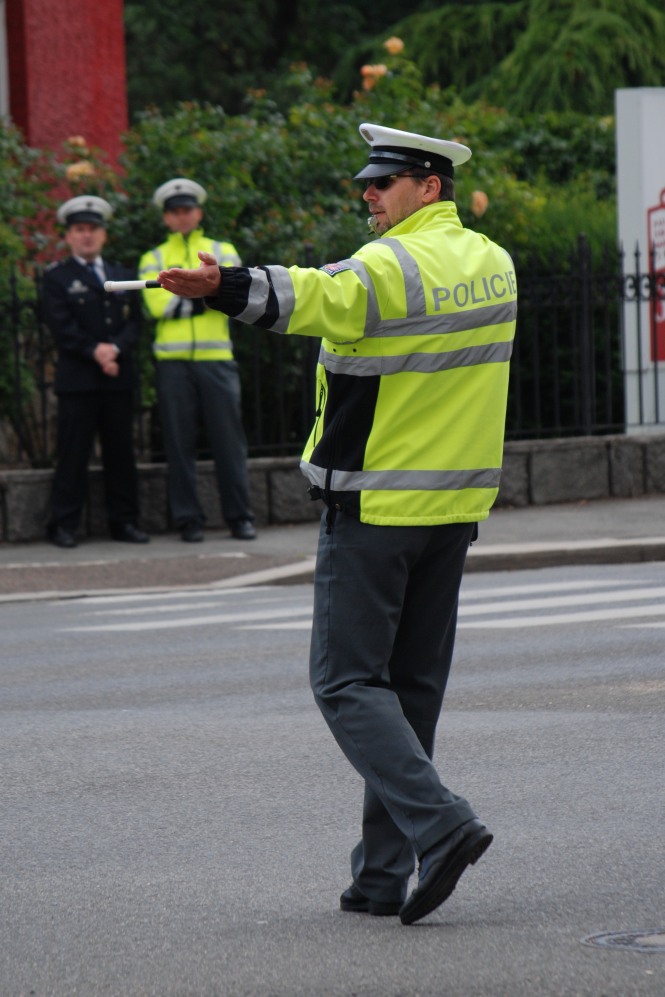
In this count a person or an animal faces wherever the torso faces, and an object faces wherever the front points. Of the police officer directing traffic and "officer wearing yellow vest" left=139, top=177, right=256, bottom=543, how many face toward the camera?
1

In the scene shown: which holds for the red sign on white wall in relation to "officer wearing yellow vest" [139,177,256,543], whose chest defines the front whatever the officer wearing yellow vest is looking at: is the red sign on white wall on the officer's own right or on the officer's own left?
on the officer's own left

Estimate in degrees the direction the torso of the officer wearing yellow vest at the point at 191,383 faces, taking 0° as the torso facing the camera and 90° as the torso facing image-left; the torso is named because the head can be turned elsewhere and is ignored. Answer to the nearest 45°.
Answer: approximately 0°

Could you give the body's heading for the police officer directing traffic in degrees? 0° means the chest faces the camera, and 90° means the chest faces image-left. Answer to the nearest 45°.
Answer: approximately 135°

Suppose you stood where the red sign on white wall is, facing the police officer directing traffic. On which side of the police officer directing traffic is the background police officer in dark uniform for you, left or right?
right

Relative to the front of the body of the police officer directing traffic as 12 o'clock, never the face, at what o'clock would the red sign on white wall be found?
The red sign on white wall is roughly at 2 o'clock from the police officer directing traffic.

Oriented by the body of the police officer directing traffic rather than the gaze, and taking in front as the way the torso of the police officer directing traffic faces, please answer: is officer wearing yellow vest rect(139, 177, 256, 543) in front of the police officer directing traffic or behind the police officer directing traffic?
in front

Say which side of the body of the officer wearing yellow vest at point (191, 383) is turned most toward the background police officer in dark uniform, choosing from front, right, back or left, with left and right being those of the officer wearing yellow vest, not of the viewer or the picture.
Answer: right

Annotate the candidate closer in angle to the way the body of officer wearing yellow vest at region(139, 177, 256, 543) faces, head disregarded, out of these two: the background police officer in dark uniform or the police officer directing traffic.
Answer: the police officer directing traffic
